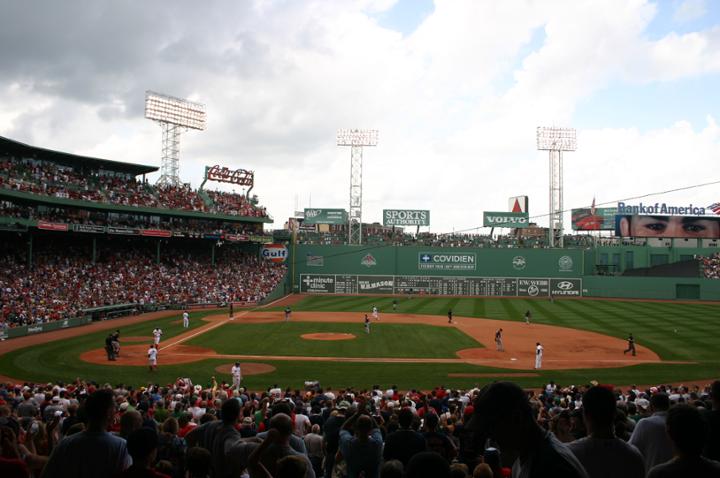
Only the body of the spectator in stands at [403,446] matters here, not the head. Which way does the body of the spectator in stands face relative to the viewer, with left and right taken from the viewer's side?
facing away from the viewer

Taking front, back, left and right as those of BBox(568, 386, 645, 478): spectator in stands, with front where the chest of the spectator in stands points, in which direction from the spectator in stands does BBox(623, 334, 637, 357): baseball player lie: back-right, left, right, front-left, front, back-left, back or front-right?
front

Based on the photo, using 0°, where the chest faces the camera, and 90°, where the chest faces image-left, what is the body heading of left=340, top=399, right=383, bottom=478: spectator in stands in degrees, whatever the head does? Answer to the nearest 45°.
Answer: approximately 180°

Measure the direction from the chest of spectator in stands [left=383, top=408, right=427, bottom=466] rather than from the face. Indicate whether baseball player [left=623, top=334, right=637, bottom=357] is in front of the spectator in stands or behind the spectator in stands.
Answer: in front

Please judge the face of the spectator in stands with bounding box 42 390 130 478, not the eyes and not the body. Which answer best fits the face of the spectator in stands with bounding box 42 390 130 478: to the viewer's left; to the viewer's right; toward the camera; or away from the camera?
away from the camera

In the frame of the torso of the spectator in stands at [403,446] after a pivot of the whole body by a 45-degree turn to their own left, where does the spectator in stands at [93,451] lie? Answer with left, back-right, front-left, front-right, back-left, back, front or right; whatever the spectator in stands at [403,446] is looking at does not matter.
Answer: left

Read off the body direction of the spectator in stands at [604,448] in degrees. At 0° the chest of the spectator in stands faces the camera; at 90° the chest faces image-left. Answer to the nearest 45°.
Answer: approximately 180°

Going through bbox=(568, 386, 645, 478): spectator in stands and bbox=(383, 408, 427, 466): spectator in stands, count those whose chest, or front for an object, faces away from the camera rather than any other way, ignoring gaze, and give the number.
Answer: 2

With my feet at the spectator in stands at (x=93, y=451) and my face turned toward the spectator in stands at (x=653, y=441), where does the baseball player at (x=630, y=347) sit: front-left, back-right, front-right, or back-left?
front-left

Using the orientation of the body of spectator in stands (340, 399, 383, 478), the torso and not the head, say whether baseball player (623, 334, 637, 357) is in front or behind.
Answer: in front
